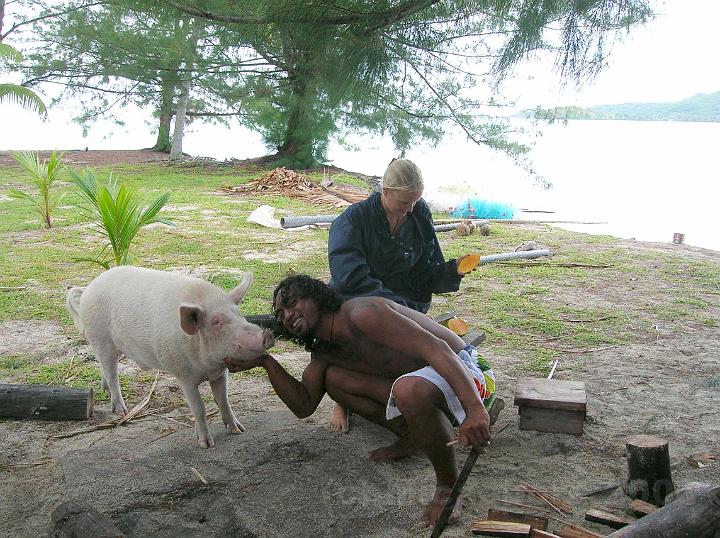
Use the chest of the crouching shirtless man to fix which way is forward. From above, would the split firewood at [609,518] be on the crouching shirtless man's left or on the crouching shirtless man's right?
on the crouching shirtless man's left

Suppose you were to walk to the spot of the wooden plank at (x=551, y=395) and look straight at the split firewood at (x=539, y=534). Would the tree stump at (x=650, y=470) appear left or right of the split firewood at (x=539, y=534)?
left

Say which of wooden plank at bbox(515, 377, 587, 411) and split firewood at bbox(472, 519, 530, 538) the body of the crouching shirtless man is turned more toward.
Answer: the split firewood

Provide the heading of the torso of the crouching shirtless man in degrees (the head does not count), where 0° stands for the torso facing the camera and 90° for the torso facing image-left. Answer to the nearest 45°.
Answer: approximately 45°

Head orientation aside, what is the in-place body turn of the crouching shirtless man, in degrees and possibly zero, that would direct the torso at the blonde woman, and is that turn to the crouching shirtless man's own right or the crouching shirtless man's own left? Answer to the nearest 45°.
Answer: approximately 135° to the crouching shirtless man's own right

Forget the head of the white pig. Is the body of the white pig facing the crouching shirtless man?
yes

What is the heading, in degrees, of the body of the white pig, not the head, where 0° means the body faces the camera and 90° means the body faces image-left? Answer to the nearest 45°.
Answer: approximately 315°

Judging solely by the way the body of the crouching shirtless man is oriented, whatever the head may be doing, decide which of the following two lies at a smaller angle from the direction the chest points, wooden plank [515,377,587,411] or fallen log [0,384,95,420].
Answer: the fallen log
